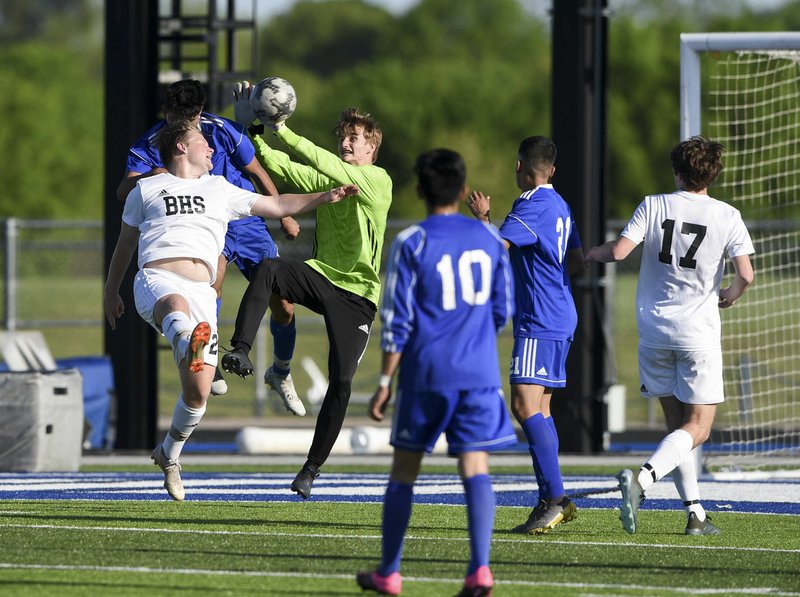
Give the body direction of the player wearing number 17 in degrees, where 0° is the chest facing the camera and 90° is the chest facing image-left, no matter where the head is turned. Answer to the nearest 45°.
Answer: approximately 180°

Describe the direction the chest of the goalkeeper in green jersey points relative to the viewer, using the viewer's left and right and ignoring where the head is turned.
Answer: facing the viewer and to the left of the viewer

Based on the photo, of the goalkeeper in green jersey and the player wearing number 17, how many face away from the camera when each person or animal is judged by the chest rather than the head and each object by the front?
1

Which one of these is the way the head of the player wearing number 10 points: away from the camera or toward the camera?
away from the camera

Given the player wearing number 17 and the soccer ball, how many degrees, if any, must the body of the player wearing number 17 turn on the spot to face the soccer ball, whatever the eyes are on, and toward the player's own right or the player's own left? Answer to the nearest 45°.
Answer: approximately 90° to the player's own left

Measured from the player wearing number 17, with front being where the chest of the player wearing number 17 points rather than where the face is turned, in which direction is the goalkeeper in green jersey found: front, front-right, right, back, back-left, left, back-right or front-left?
left

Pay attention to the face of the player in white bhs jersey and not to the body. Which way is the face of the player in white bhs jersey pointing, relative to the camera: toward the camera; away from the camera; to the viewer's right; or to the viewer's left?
to the viewer's right

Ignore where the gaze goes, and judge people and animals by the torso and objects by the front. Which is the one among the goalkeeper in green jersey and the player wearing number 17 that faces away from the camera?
the player wearing number 17

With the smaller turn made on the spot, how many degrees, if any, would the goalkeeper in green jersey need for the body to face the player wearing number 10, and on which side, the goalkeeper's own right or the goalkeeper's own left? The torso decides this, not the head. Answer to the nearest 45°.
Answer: approximately 45° to the goalkeeper's own left
